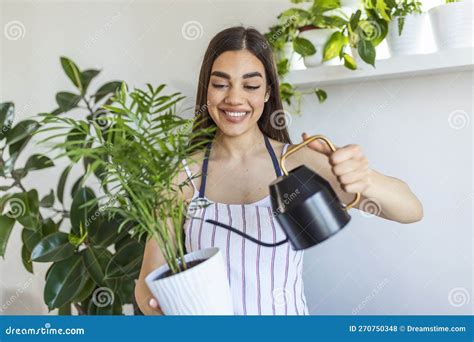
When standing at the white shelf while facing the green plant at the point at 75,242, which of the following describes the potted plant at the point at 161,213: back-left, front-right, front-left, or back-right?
front-left

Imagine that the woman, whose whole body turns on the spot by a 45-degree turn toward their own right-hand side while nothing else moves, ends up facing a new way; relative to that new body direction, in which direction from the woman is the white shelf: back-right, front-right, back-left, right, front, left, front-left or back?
back

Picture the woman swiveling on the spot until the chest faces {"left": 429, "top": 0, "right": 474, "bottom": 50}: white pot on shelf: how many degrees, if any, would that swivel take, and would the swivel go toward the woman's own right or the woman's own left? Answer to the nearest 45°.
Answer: approximately 135° to the woman's own left

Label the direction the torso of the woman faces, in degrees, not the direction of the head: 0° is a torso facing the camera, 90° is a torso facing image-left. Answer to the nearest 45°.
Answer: approximately 0°

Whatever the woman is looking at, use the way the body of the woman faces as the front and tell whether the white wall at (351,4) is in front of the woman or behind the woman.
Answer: behind

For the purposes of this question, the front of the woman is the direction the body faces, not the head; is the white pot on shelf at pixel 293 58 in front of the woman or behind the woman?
behind

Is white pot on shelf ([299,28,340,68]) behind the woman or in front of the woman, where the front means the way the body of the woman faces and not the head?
behind

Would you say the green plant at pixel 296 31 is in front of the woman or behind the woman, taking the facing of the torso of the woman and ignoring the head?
behind

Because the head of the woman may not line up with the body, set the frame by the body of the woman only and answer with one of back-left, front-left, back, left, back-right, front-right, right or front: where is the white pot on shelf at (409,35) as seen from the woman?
back-left

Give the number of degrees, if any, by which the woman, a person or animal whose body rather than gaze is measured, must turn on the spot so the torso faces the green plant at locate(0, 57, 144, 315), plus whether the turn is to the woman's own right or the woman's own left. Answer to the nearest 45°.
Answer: approximately 135° to the woman's own right
